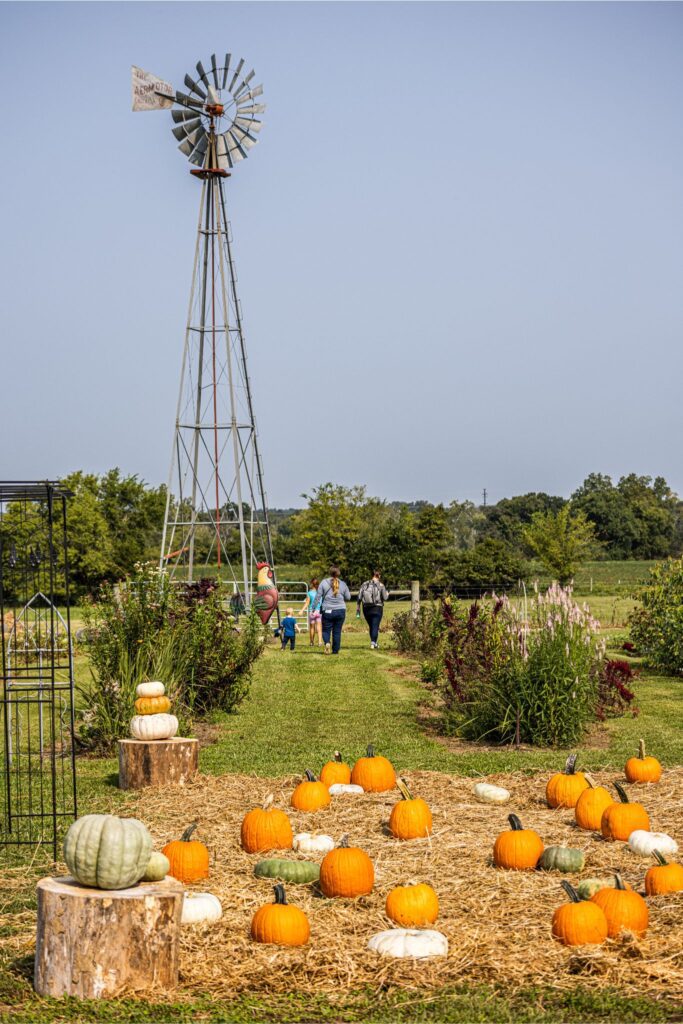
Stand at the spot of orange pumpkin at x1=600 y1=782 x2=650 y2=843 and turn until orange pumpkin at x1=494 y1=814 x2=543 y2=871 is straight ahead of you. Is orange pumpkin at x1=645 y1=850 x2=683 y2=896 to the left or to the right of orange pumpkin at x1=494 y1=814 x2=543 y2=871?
left

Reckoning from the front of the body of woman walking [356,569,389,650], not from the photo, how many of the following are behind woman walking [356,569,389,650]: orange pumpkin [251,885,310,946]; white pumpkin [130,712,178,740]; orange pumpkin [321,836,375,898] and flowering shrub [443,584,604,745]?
4

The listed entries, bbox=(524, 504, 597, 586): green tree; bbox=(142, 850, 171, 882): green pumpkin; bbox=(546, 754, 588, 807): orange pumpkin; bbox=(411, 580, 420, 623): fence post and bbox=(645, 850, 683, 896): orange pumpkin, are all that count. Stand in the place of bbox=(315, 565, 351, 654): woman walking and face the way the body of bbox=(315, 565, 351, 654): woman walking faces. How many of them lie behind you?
3

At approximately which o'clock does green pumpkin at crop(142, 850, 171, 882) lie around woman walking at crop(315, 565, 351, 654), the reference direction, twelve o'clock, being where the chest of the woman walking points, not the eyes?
The green pumpkin is roughly at 6 o'clock from the woman walking.

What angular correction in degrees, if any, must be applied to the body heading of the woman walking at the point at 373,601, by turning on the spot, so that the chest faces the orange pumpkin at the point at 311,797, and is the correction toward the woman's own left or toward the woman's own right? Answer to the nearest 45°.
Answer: approximately 180°

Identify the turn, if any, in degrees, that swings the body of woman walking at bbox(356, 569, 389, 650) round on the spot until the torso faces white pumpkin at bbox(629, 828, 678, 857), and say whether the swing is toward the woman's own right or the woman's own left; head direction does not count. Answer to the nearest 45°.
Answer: approximately 180°

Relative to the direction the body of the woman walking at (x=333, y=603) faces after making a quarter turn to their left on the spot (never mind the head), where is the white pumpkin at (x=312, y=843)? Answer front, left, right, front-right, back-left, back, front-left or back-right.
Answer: left

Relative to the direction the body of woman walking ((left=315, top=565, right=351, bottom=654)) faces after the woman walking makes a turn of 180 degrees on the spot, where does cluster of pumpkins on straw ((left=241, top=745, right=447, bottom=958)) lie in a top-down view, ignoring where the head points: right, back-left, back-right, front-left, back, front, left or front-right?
front

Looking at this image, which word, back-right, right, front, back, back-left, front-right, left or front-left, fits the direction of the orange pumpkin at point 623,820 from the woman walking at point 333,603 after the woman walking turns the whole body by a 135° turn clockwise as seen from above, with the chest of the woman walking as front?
front-right

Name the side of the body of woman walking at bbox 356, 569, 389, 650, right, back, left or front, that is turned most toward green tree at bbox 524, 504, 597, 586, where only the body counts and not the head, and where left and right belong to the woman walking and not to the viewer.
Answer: front

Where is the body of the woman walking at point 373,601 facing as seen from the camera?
away from the camera

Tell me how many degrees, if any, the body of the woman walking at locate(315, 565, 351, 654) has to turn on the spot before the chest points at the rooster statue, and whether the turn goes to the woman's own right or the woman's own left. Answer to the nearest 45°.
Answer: approximately 45° to the woman's own left

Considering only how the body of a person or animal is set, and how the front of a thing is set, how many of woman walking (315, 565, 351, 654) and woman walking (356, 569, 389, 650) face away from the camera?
2

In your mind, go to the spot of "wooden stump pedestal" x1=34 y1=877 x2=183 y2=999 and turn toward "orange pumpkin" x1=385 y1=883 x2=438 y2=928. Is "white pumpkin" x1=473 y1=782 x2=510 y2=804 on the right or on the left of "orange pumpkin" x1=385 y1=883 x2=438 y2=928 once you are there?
left

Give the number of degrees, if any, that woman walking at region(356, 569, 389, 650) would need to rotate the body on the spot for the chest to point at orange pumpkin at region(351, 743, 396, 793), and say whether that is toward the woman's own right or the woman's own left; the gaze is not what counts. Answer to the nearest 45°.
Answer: approximately 180°

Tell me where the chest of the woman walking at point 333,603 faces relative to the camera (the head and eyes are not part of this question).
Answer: away from the camera

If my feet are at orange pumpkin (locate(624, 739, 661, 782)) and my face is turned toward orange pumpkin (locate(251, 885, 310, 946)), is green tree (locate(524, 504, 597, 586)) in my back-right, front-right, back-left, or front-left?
back-right
